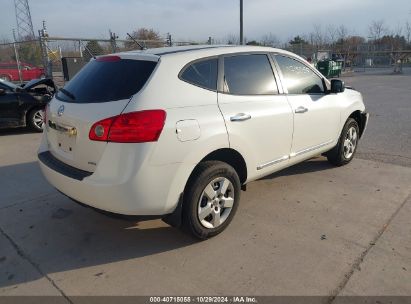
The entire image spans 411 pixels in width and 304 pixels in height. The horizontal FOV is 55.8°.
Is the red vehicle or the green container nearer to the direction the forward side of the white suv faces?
the green container

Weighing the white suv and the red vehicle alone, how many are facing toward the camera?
0

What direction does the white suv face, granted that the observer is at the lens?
facing away from the viewer and to the right of the viewer

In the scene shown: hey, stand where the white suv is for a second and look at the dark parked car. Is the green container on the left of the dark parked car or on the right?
right

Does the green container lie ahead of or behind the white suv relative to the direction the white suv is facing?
ahead

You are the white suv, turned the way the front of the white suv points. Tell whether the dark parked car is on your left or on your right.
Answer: on your left

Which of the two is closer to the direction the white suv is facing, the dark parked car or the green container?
the green container

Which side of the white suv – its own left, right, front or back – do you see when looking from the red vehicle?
left
